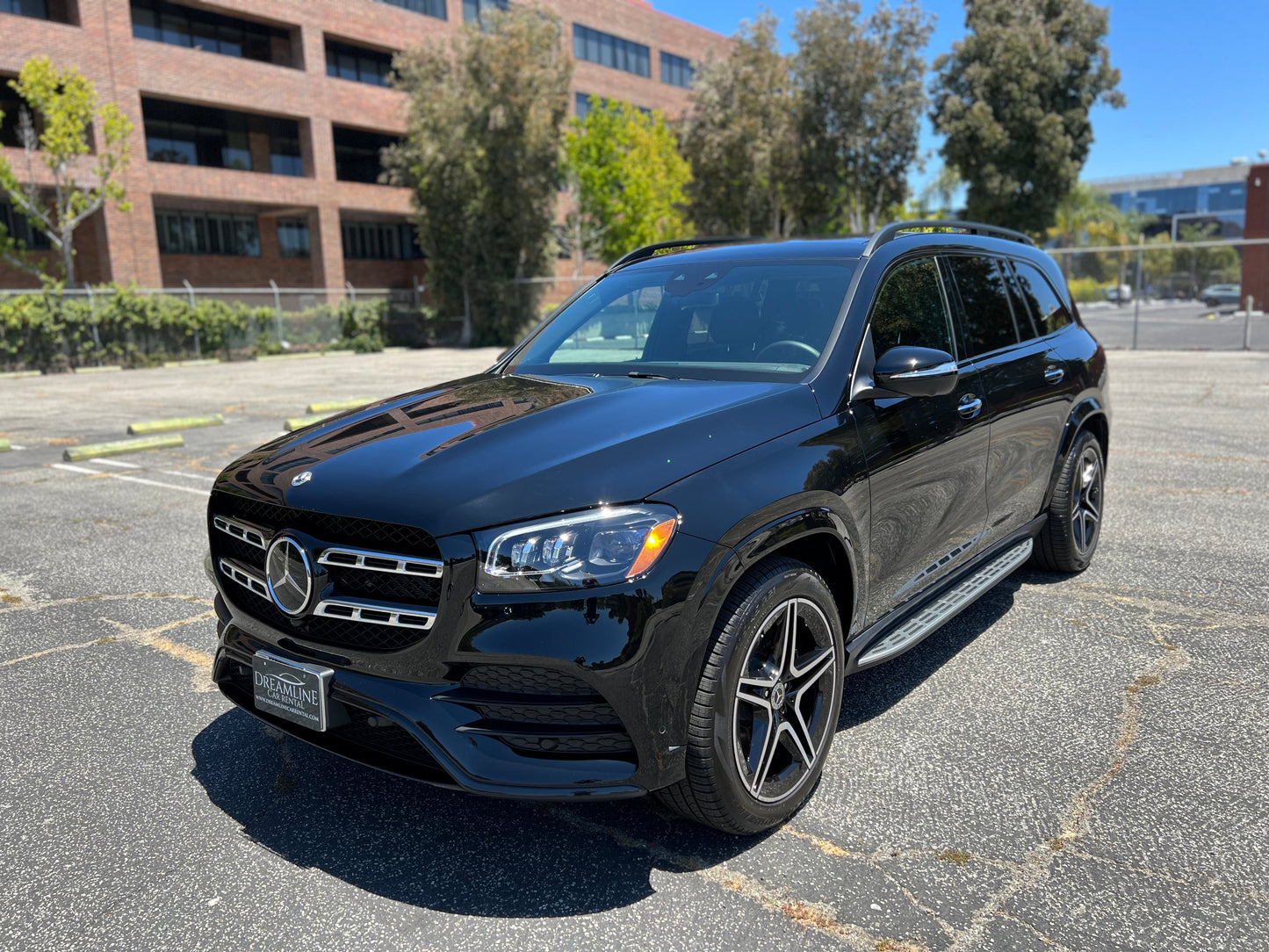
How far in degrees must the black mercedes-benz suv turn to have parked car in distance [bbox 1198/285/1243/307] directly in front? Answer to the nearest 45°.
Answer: approximately 180°

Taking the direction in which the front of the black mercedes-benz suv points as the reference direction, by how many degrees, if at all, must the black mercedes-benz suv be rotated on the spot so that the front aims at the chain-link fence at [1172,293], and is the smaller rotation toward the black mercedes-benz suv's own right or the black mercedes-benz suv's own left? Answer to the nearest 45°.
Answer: approximately 180°

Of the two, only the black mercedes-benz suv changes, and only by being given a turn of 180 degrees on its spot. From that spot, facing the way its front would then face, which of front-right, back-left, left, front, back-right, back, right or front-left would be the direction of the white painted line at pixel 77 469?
left

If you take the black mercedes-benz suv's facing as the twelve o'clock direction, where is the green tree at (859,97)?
The green tree is roughly at 5 o'clock from the black mercedes-benz suv.

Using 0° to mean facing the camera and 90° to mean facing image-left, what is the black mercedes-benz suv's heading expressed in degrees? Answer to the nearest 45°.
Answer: approximately 45°

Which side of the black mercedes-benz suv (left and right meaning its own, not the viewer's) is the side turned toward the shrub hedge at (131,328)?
right

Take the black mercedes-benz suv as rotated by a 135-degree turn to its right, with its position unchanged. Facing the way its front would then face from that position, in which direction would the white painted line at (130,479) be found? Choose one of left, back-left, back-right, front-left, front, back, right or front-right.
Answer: front-left

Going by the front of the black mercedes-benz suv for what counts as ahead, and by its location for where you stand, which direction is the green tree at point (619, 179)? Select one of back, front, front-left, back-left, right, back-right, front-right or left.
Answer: back-right
